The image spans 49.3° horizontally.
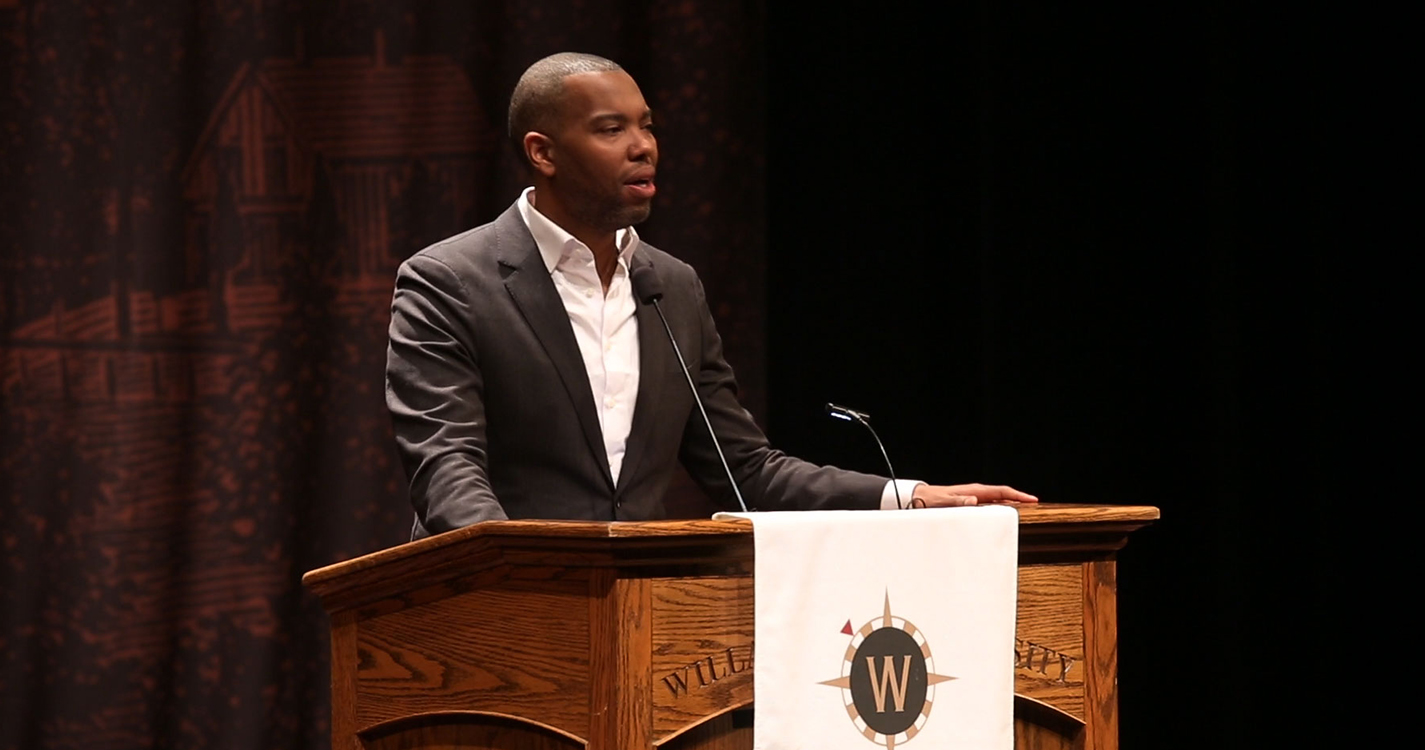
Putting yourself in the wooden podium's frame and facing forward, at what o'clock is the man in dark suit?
The man in dark suit is roughly at 7 o'clock from the wooden podium.

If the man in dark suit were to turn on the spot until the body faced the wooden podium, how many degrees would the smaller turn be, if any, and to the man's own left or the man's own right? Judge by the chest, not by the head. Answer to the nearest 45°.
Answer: approximately 45° to the man's own right

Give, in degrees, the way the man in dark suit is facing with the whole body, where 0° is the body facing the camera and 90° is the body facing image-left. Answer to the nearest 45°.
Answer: approximately 315°

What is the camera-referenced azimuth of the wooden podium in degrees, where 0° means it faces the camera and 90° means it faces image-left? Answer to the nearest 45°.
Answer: approximately 315°
